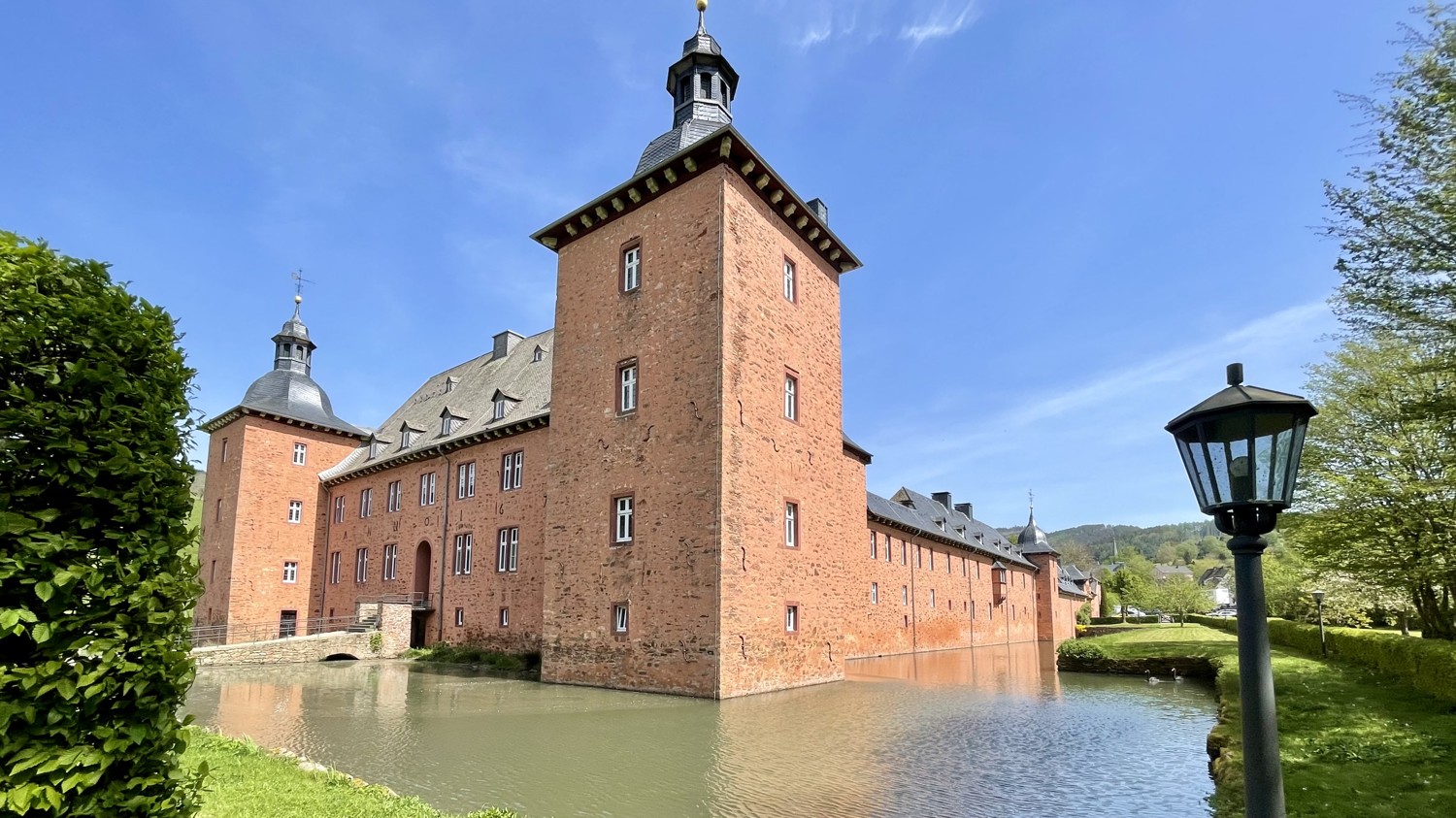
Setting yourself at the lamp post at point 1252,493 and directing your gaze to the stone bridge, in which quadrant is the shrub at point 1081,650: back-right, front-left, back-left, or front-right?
front-right

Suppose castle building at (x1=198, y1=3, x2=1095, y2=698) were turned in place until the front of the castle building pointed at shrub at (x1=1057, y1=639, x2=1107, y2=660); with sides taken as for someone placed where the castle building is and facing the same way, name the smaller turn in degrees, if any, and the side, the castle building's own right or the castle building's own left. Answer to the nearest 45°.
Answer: approximately 135° to the castle building's own left

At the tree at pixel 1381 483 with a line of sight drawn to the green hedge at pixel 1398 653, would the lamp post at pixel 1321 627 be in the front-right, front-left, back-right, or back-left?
back-right

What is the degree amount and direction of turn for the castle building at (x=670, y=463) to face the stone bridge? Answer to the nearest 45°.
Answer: approximately 90° to its right

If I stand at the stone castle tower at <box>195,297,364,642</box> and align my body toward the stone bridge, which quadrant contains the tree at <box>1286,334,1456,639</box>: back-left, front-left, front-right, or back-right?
front-left

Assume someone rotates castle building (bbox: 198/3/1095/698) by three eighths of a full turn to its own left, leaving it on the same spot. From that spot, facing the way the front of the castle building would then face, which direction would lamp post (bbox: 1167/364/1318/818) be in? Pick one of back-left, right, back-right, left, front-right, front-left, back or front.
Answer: right

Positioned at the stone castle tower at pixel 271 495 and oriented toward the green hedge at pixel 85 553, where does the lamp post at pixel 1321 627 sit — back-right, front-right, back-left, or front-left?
front-left

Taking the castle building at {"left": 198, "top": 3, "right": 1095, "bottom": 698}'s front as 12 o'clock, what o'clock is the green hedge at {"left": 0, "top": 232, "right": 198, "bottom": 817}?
The green hedge is roughly at 11 o'clock from the castle building.

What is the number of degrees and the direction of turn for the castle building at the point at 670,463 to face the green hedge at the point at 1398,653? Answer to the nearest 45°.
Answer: approximately 90° to its left

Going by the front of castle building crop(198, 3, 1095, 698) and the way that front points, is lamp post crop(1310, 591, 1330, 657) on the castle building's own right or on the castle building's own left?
on the castle building's own left

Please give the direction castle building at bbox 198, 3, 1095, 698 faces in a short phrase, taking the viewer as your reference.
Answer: facing the viewer and to the left of the viewer

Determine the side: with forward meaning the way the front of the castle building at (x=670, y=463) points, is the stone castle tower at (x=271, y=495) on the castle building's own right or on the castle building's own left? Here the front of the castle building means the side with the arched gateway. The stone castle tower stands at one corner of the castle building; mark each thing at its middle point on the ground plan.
on the castle building's own right
